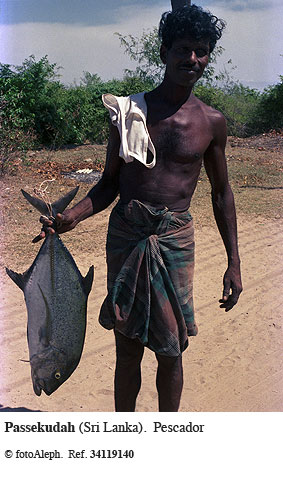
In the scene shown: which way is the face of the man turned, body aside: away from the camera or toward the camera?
toward the camera

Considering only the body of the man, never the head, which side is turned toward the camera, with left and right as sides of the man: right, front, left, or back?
front

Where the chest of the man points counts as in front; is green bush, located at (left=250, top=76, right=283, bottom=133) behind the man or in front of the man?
behind
